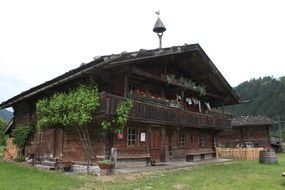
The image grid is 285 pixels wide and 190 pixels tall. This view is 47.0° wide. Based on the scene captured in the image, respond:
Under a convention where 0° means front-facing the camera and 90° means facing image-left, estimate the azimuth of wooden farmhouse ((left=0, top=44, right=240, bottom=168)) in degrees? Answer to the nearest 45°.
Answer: approximately 315°

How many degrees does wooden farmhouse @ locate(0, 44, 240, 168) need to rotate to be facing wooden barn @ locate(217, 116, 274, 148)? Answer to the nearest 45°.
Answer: approximately 90° to its left

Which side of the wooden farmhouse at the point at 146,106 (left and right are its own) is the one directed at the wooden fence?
left

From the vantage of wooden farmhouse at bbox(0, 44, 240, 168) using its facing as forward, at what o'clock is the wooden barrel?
The wooden barrel is roughly at 10 o'clock from the wooden farmhouse.

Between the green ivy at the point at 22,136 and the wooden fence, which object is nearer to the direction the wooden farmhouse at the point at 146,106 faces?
the wooden fence

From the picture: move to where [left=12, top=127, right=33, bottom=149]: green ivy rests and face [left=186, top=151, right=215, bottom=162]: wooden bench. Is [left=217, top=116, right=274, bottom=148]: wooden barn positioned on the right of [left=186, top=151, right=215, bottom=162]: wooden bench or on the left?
left
